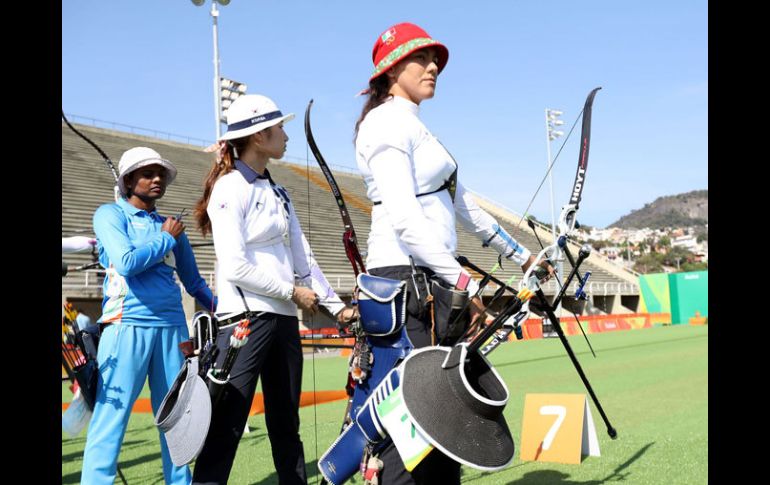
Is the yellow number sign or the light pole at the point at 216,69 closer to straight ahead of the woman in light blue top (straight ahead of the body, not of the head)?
the yellow number sign

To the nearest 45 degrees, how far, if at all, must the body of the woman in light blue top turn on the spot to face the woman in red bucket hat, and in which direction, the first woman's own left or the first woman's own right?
0° — they already face them

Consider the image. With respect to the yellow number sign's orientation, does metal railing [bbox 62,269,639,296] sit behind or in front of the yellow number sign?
behind

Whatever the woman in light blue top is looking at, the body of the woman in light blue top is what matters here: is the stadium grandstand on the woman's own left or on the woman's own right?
on the woman's own left

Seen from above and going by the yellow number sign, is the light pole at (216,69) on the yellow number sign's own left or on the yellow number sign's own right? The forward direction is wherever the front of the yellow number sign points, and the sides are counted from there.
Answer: on the yellow number sign's own right

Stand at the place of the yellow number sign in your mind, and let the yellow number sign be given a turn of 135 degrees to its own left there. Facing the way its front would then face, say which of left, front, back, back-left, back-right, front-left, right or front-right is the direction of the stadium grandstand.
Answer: left

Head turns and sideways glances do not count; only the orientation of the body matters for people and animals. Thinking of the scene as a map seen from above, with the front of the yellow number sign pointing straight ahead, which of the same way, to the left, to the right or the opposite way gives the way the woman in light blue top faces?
to the left

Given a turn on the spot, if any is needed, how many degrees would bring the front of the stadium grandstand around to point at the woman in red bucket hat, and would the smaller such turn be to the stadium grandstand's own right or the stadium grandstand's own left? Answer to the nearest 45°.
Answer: approximately 45° to the stadium grandstand's own right

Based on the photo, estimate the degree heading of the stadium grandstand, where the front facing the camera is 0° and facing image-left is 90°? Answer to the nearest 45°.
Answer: approximately 315°

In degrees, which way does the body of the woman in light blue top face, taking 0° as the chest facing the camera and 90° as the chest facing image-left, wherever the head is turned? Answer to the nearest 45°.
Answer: approximately 315°
